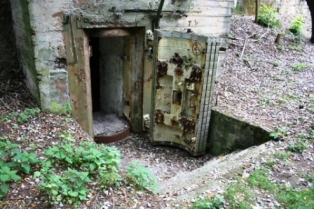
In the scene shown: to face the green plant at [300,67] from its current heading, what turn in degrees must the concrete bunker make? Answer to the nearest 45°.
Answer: approximately 135° to its left

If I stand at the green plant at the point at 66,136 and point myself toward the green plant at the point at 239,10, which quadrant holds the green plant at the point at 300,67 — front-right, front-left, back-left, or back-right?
front-right

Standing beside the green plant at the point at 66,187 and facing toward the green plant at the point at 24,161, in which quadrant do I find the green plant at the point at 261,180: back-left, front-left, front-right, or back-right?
back-right

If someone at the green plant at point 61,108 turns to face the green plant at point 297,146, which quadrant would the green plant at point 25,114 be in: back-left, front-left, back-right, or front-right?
back-right

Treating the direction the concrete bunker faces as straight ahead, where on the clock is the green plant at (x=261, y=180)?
The green plant is roughly at 11 o'clock from the concrete bunker.

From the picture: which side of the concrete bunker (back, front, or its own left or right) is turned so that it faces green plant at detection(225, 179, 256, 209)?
front

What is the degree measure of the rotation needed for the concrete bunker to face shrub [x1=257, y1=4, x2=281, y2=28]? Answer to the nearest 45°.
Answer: approximately 135° to its left

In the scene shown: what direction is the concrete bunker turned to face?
toward the camera

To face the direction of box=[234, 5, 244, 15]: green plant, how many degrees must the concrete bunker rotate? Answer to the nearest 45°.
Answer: approximately 135° to its left

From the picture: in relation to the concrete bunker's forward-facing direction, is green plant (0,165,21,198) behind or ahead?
ahead

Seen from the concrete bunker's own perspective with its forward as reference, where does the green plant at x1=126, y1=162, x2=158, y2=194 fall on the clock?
The green plant is roughly at 12 o'clock from the concrete bunker.

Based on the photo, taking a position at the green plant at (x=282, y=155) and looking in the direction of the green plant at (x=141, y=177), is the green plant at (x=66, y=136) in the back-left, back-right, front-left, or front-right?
front-right

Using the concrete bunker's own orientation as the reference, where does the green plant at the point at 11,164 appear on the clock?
The green plant is roughly at 1 o'clock from the concrete bunker.

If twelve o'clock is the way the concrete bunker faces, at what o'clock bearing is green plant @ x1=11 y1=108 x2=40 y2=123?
The green plant is roughly at 2 o'clock from the concrete bunker.

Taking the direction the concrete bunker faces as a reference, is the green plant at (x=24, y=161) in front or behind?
in front
